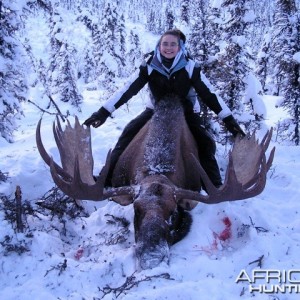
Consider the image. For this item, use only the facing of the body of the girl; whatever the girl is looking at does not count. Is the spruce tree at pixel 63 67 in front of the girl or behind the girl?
behind

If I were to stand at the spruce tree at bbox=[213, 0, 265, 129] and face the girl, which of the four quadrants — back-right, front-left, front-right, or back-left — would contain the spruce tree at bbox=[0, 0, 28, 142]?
front-right

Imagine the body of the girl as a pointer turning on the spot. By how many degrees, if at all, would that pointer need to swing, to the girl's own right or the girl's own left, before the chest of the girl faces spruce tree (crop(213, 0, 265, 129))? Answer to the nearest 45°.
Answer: approximately 180°

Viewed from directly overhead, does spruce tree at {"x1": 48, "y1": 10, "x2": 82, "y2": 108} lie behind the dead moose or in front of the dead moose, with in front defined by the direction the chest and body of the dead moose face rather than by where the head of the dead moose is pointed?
behind

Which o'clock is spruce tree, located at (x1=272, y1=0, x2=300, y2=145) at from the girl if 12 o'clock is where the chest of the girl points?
The spruce tree is roughly at 7 o'clock from the girl.

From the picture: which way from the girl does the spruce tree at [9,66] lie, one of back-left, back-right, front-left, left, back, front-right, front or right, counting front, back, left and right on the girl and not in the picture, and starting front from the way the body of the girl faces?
back-right

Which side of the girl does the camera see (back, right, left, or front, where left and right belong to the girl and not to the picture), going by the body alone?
front

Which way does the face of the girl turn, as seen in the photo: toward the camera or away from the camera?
toward the camera

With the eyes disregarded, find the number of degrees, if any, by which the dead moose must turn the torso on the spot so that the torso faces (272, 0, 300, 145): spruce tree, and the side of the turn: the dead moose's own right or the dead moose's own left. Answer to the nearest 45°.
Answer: approximately 135° to the dead moose's own left
